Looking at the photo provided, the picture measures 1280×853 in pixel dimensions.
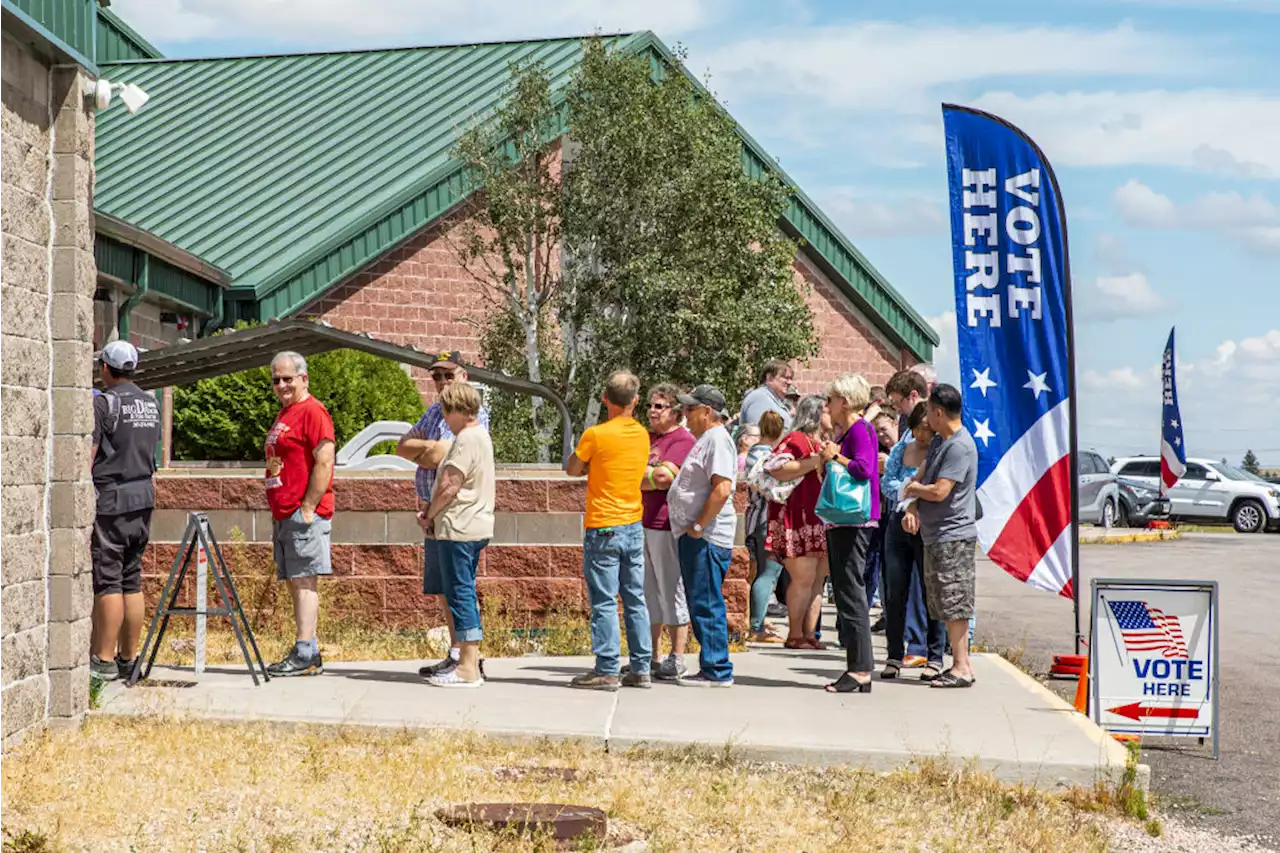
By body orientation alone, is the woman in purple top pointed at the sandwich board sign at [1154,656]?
no

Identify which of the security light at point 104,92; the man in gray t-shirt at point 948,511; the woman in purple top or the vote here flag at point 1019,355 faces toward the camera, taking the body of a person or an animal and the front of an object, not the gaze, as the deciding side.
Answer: the vote here flag

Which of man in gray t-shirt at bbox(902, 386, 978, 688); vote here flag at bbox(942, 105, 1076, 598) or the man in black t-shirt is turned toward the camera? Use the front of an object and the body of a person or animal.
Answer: the vote here flag

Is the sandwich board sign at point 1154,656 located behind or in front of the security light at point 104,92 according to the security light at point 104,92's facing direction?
in front

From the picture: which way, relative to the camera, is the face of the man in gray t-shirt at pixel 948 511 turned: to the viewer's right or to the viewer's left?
to the viewer's left

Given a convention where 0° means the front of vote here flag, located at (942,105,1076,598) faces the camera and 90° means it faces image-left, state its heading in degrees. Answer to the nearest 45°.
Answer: approximately 0°

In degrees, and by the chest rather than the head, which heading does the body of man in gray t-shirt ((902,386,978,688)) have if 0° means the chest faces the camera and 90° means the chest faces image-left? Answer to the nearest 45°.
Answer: approximately 90°

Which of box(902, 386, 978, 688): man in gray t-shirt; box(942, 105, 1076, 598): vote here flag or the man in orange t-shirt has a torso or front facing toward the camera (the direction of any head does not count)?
the vote here flag

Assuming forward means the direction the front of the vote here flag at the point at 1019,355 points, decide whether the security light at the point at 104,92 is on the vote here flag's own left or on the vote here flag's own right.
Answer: on the vote here flag's own right

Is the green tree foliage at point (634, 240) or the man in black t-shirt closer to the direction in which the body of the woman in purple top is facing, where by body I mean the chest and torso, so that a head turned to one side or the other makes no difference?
the man in black t-shirt

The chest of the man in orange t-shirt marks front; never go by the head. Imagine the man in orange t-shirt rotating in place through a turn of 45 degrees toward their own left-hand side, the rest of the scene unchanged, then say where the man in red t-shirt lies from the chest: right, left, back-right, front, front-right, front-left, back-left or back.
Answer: front

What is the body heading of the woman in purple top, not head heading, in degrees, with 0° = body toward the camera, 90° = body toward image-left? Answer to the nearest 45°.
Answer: approximately 90°

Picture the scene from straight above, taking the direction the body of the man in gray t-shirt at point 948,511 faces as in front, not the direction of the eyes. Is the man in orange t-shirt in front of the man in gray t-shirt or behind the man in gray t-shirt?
in front

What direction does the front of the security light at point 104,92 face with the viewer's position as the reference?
facing to the right of the viewer

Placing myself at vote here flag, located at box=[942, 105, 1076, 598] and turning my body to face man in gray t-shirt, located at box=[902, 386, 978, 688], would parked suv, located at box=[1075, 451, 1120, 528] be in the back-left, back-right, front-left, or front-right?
back-right

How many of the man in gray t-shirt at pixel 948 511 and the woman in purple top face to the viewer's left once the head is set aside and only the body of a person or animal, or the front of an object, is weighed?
2

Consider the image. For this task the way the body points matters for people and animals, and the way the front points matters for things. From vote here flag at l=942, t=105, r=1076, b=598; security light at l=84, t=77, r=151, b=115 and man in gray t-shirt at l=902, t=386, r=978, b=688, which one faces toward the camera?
the vote here flag

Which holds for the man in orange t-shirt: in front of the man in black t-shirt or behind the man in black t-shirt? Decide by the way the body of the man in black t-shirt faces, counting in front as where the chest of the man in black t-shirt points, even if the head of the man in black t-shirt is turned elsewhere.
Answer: behind

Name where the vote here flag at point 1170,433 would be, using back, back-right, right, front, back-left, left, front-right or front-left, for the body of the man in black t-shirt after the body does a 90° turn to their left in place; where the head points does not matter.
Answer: back
